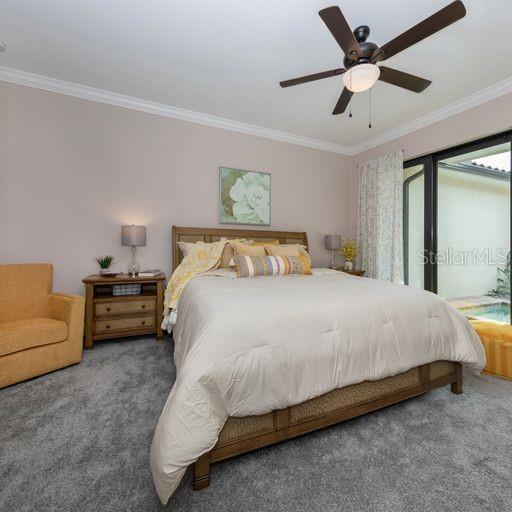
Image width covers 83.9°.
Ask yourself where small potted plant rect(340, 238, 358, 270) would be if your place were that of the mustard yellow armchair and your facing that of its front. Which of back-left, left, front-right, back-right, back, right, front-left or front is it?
front-left

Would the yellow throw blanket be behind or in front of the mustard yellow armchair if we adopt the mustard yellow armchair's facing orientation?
in front

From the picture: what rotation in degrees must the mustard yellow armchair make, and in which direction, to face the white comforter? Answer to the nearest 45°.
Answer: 0° — it already faces it

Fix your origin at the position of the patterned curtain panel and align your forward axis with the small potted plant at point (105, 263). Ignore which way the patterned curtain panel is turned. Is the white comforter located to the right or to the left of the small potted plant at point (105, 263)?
left

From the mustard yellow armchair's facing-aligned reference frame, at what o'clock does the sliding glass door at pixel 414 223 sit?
The sliding glass door is roughly at 11 o'clock from the mustard yellow armchair.

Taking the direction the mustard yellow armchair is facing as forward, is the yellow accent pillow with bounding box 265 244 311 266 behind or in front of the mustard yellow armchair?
in front

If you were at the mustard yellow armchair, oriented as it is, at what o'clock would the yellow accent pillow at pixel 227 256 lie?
The yellow accent pillow is roughly at 11 o'clock from the mustard yellow armchair.

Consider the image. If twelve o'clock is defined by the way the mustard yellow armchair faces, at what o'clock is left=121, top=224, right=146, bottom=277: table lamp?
The table lamp is roughly at 10 o'clock from the mustard yellow armchair.

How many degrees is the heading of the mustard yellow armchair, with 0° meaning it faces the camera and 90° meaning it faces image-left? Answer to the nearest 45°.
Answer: approximately 315°

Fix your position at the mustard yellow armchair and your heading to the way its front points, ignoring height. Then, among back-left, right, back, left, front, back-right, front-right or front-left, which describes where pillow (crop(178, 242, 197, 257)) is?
front-left

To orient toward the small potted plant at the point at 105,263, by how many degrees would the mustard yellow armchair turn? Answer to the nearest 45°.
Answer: approximately 90° to its left

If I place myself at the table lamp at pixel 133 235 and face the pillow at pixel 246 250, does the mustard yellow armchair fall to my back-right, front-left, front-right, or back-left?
back-right
